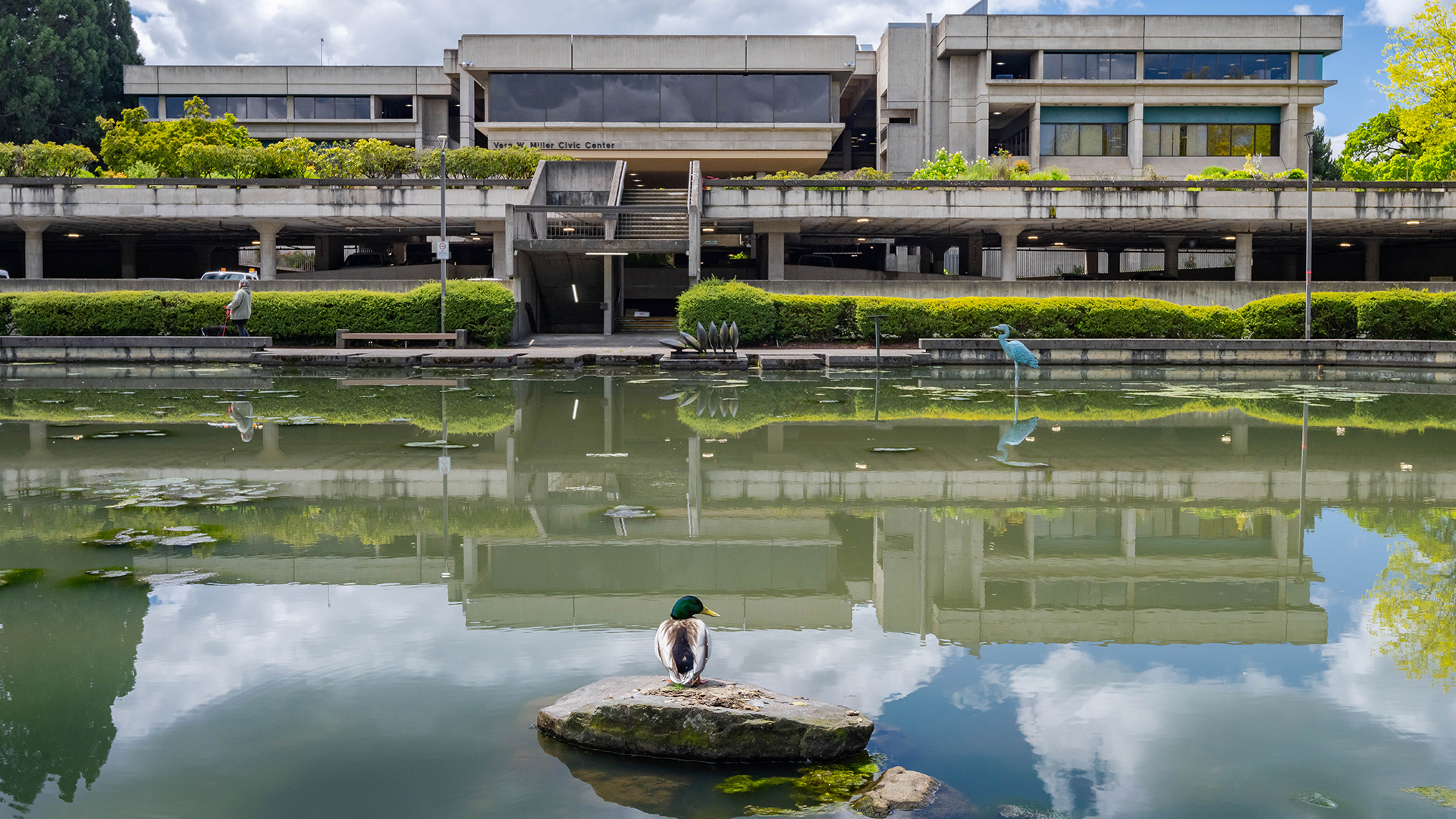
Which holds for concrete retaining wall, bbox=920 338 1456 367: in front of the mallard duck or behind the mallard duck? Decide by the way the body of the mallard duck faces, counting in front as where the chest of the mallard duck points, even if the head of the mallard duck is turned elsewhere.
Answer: in front

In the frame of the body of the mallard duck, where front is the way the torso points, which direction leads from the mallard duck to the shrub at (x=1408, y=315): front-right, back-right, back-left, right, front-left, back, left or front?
front-right

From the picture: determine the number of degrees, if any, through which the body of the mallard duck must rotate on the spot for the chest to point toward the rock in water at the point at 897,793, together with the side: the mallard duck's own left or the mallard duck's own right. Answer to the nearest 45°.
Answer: approximately 135° to the mallard duck's own right

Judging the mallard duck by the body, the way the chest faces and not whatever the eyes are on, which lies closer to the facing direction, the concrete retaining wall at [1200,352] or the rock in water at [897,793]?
the concrete retaining wall

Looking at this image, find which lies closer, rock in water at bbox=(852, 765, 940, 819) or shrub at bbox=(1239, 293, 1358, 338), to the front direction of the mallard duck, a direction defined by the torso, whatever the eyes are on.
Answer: the shrub

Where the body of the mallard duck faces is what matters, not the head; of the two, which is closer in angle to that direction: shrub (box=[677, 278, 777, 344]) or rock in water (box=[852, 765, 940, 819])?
the shrub

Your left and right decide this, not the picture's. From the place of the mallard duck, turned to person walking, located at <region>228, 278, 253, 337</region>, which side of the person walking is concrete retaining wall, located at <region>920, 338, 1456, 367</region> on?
right

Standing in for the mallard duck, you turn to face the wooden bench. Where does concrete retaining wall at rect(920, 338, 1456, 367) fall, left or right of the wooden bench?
right

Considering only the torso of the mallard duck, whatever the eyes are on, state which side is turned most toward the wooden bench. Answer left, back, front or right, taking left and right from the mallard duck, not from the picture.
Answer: front

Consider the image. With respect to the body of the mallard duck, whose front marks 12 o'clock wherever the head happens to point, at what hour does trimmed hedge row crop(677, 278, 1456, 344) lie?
The trimmed hedge row is roughly at 1 o'clock from the mallard duck.

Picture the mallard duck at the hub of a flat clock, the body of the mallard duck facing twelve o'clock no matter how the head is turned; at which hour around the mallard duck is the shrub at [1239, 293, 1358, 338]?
The shrub is roughly at 1 o'clock from the mallard duck.

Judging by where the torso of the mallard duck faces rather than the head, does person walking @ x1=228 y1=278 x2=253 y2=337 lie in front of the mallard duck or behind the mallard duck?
in front

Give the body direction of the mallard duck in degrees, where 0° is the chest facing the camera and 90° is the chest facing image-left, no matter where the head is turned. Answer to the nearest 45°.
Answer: approximately 180°
